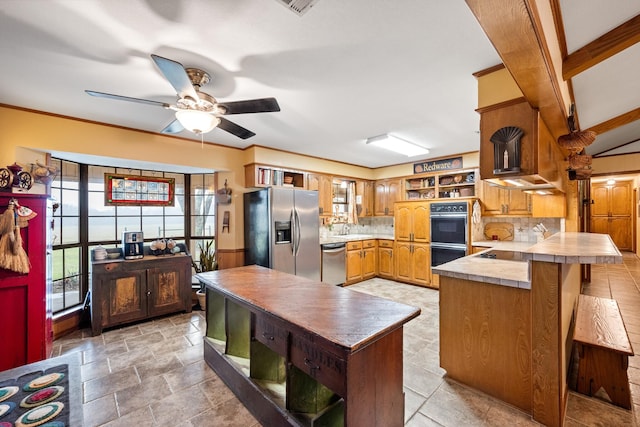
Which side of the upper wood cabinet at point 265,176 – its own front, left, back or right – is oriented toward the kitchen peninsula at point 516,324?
front

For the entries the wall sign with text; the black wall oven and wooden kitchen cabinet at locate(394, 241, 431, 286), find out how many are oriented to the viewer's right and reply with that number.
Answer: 0

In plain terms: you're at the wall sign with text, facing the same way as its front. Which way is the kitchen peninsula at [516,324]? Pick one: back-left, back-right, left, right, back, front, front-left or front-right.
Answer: front-left

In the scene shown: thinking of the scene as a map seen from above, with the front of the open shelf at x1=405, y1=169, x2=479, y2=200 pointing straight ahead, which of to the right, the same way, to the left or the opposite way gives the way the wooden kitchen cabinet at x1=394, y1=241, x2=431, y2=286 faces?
the same way

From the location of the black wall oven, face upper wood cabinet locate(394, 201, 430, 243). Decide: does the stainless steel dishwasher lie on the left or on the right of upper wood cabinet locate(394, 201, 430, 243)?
left

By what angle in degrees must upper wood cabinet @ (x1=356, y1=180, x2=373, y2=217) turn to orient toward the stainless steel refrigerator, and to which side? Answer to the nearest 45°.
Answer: approximately 90° to its right

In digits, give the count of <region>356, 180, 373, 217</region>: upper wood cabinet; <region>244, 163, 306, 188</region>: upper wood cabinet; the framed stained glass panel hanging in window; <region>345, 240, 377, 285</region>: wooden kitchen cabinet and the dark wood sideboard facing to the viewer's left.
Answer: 0

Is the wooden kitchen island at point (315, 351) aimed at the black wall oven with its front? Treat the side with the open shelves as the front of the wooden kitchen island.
no

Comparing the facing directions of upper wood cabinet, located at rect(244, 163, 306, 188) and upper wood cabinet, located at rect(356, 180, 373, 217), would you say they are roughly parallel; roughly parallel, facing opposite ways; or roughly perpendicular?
roughly parallel

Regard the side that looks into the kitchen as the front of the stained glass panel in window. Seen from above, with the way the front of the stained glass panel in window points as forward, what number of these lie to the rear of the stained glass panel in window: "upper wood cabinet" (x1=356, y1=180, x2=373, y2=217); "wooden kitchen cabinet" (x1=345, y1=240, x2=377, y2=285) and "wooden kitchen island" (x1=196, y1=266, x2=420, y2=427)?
0

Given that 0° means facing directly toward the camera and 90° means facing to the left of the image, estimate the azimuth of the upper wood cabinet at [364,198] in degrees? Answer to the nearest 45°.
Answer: approximately 315°

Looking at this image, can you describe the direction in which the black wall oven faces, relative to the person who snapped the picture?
facing the viewer and to the left of the viewer
